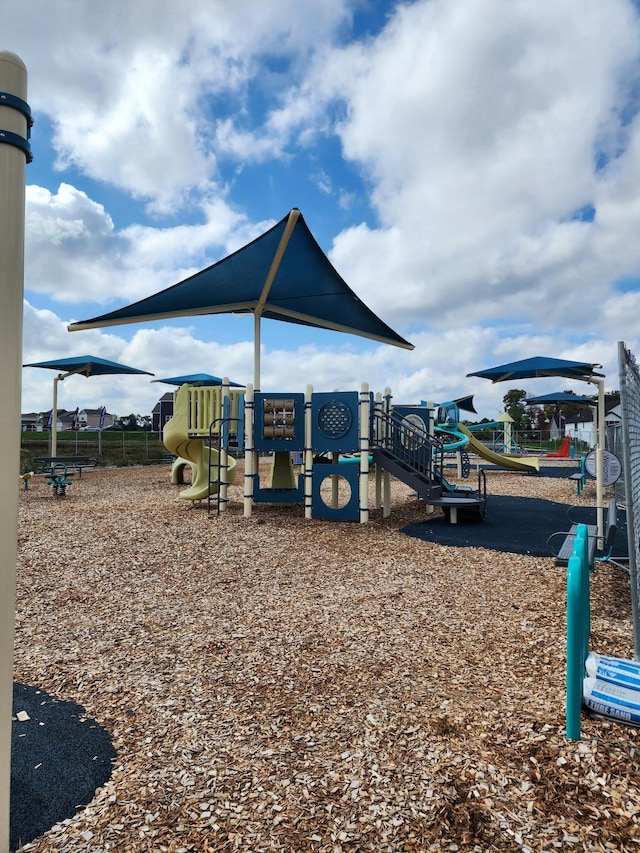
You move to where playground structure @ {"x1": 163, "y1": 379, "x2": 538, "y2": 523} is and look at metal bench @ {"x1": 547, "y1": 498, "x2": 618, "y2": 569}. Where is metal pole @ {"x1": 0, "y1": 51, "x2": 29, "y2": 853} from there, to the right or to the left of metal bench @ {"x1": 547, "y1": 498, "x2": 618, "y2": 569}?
right

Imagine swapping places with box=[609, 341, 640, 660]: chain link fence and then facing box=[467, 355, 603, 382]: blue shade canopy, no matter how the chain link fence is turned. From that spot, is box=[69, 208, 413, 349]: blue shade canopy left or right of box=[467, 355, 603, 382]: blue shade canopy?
left

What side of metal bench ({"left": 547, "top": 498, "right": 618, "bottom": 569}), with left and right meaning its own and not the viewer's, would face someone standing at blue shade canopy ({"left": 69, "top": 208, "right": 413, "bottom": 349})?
front

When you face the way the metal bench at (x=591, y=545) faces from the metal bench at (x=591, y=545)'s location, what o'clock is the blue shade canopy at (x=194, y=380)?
The blue shade canopy is roughly at 1 o'clock from the metal bench.

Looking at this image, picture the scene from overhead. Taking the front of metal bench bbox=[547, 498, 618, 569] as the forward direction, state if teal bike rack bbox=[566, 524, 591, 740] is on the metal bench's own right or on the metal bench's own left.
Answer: on the metal bench's own left

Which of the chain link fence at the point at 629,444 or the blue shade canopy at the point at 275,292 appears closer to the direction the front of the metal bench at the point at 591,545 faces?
the blue shade canopy

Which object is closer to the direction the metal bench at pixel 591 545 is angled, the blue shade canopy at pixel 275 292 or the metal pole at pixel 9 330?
the blue shade canopy

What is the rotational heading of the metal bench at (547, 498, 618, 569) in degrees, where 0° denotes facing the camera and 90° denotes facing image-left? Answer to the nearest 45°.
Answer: approximately 90°

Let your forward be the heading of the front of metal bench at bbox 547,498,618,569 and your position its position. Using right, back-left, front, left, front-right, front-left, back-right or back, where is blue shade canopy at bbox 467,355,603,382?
right

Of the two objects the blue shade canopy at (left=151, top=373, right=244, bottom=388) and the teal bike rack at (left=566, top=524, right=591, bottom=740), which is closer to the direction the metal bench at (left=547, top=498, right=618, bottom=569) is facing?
the blue shade canopy

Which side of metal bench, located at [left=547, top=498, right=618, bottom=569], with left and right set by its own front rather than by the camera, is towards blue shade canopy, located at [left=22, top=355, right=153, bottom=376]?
front
